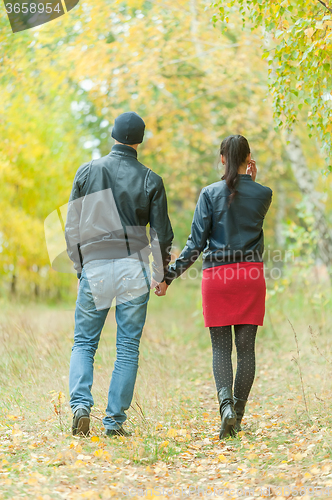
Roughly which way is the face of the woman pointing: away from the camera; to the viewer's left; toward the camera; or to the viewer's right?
away from the camera

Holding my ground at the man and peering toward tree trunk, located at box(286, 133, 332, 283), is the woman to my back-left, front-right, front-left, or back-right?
front-right

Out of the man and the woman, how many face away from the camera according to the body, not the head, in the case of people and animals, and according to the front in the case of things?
2

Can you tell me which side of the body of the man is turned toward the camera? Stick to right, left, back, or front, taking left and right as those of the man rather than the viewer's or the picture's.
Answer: back

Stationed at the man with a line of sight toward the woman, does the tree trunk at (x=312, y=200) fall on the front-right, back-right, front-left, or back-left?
front-left

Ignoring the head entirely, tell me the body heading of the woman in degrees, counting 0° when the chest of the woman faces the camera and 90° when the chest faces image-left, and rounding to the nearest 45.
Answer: approximately 180°

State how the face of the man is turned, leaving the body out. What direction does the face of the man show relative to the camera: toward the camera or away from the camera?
away from the camera

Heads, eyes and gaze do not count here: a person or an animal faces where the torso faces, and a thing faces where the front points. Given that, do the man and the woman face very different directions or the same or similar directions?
same or similar directions

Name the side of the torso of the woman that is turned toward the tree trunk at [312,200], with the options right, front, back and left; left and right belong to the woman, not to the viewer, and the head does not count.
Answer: front

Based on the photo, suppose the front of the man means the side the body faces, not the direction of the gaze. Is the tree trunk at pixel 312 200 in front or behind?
in front
